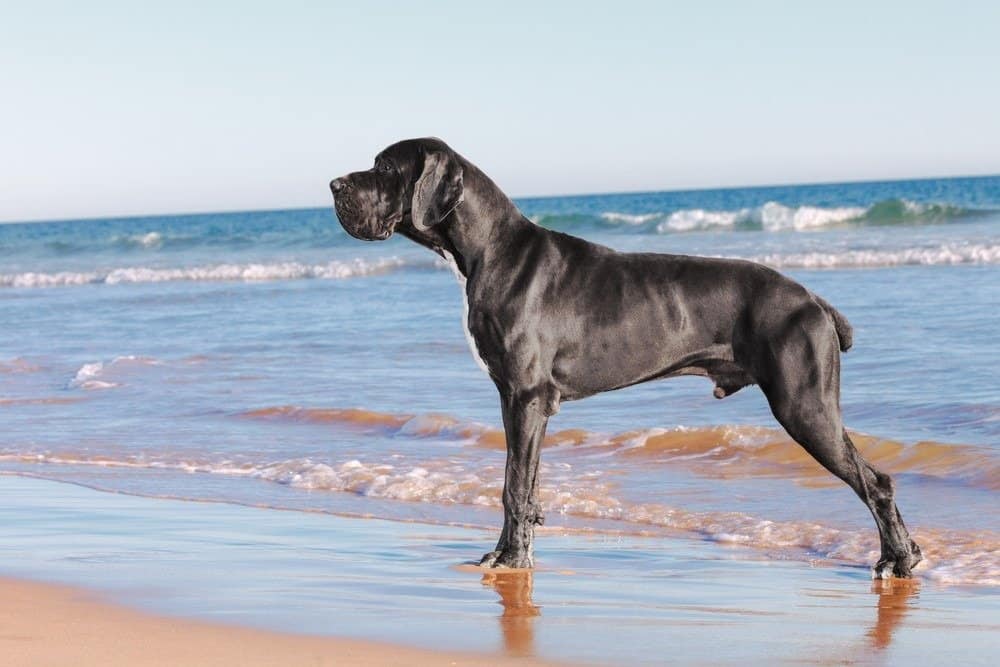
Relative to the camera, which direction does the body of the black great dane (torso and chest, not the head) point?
to the viewer's left
